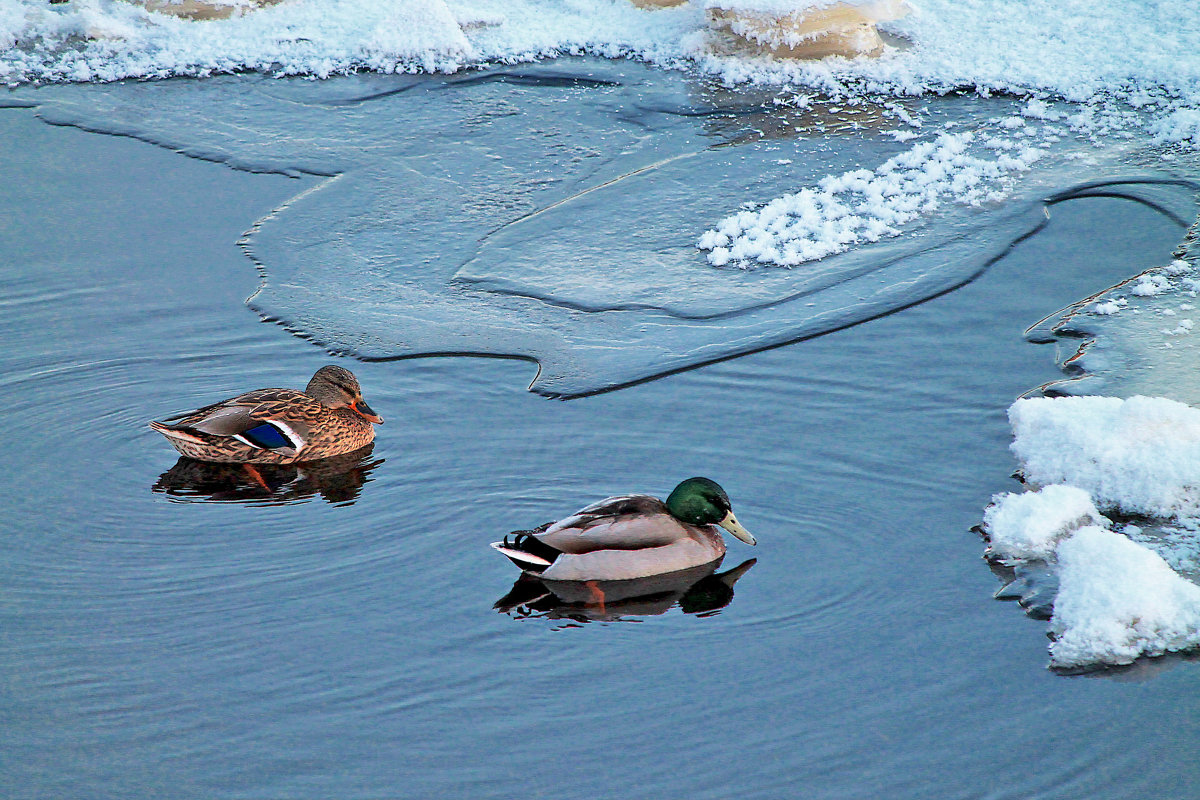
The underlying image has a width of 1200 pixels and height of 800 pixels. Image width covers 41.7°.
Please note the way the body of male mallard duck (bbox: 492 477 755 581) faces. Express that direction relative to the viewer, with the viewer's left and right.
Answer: facing to the right of the viewer

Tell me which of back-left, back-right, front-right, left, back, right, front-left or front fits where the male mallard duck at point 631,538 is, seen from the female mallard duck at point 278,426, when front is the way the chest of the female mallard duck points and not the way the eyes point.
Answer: front-right

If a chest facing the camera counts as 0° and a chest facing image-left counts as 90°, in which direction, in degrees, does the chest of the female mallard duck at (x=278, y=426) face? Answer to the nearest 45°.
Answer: approximately 270°

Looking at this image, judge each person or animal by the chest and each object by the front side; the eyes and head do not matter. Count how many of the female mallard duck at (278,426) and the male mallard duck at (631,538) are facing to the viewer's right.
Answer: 2

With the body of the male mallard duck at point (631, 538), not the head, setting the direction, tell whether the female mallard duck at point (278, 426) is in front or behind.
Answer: behind

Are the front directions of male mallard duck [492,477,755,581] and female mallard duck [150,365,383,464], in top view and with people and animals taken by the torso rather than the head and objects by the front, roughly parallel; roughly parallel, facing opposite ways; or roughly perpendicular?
roughly parallel
